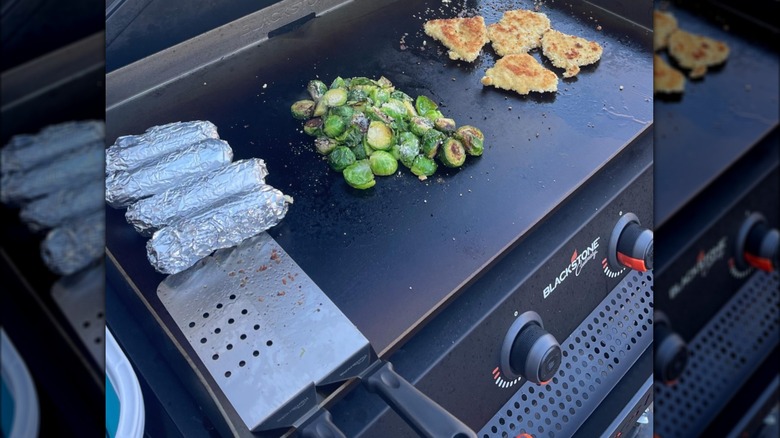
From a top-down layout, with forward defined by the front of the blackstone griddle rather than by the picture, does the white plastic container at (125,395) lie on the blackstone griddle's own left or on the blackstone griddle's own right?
on the blackstone griddle's own right

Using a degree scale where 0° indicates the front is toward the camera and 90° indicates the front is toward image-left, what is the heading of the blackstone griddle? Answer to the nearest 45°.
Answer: approximately 315°
